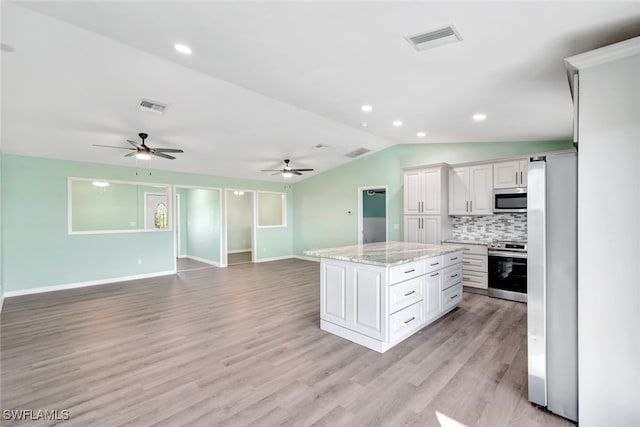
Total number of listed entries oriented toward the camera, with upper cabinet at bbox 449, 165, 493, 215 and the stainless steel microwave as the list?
2

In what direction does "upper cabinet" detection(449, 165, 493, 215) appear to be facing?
toward the camera

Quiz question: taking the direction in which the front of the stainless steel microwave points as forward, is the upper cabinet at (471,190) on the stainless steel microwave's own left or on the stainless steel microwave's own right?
on the stainless steel microwave's own right

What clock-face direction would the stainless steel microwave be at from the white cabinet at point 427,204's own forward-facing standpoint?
The stainless steel microwave is roughly at 8 o'clock from the white cabinet.

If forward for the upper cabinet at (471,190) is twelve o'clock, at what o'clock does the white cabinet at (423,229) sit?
The white cabinet is roughly at 3 o'clock from the upper cabinet.

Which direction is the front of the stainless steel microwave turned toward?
toward the camera

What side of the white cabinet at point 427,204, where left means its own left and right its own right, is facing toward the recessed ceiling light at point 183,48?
front

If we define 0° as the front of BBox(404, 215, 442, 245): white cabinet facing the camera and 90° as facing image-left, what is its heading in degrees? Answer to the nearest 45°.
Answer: approximately 45°

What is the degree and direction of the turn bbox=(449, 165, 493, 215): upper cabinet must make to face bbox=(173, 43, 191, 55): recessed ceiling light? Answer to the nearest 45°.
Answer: approximately 45° to its right

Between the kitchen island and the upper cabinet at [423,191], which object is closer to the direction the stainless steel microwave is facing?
the kitchen island

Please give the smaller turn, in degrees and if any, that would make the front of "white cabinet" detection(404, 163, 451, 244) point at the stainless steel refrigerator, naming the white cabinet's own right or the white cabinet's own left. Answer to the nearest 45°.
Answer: approximately 45° to the white cabinet's own left

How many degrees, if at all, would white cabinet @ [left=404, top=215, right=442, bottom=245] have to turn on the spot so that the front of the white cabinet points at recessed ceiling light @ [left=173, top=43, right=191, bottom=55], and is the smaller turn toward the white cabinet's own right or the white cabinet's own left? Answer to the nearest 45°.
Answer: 0° — it already faces it
